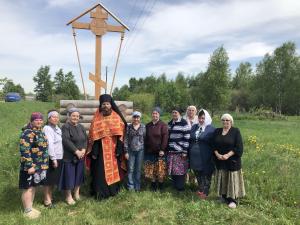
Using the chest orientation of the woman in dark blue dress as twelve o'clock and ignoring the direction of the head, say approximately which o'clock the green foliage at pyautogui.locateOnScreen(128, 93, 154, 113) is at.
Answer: The green foliage is roughly at 4 o'clock from the woman in dark blue dress.

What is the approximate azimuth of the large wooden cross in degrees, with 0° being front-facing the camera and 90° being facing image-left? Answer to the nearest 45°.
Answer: approximately 0°

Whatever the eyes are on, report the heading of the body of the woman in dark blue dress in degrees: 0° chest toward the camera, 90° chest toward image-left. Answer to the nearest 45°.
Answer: approximately 45°

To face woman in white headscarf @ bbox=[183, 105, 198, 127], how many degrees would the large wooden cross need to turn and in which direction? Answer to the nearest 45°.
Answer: approximately 45° to its left

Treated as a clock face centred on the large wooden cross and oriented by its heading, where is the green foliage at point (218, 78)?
The green foliage is roughly at 7 o'clock from the large wooden cross.
